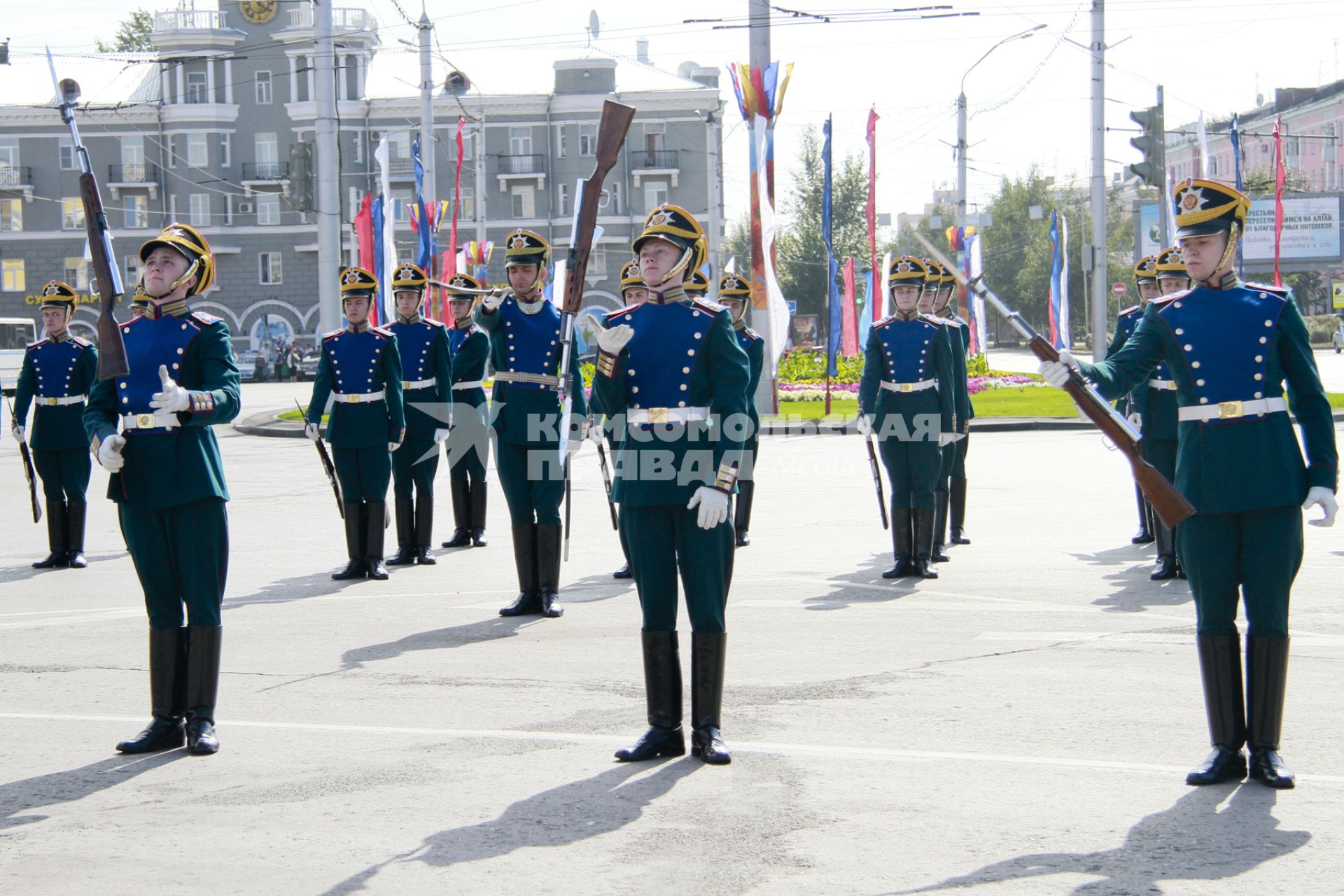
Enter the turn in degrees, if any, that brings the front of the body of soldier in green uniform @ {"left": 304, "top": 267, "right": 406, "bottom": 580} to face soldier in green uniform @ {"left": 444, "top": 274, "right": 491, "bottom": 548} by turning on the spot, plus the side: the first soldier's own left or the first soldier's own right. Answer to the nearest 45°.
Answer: approximately 135° to the first soldier's own left

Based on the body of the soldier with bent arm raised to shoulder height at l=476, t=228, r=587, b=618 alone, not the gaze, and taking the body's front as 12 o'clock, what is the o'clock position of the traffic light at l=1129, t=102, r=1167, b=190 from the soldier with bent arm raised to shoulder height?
The traffic light is roughly at 7 o'clock from the soldier with bent arm raised to shoulder height.

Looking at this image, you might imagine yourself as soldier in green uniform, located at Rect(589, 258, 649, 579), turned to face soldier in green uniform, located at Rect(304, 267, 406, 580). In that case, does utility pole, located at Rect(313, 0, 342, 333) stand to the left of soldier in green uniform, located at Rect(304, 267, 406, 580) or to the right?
right

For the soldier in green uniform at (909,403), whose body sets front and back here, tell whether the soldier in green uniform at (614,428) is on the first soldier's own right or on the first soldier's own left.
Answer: on the first soldier's own right

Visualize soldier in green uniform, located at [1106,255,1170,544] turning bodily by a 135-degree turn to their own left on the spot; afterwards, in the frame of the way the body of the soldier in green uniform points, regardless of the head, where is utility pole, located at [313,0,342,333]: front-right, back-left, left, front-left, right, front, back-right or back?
back-left

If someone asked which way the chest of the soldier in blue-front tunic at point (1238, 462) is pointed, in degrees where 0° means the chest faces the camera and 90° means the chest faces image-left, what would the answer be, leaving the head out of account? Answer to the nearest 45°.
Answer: approximately 0°

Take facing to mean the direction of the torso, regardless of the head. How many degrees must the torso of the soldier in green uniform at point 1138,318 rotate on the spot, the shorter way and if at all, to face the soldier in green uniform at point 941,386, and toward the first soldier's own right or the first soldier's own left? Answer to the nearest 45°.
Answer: approximately 45° to the first soldier's own right
